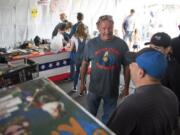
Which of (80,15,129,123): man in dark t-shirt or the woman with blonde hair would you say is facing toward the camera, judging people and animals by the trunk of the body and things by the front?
the man in dark t-shirt

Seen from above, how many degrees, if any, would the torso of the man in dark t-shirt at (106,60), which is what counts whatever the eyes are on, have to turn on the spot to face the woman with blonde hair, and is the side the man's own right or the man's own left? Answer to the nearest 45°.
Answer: approximately 180°

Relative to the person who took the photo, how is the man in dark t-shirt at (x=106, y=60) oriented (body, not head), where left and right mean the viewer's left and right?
facing the viewer

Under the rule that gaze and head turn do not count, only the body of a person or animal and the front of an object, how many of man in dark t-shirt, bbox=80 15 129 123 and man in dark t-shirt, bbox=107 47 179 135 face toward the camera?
1

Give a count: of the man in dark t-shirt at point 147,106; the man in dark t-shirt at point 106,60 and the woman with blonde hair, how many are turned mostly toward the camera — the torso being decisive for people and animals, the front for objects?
1

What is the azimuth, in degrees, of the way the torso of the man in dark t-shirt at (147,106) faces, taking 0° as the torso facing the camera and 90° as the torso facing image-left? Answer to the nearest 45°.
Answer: approximately 135°

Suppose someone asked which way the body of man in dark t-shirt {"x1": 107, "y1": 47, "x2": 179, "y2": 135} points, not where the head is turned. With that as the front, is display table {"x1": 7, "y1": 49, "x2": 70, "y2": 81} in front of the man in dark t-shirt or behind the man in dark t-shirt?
in front

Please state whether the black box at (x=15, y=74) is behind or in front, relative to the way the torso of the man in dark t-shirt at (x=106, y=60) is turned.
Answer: in front

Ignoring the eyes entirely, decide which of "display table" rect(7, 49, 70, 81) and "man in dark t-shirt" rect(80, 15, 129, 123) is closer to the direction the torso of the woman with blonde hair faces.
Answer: the display table

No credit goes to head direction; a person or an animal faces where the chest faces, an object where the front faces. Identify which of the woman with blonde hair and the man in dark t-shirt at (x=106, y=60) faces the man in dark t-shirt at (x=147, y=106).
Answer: the man in dark t-shirt at (x=106, y=60)

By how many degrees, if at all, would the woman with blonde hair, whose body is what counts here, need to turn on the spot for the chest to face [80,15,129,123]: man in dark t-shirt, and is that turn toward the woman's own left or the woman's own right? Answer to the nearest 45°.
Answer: approximately 135° to the woman's own left

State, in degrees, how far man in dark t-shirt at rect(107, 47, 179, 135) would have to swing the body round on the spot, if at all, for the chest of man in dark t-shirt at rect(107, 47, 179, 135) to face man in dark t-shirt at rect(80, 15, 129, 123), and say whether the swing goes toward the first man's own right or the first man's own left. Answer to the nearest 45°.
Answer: approximately 45° to the first man's own right

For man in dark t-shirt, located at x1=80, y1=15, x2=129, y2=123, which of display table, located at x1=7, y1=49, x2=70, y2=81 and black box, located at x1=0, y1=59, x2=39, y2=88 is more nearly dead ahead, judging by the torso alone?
the black box

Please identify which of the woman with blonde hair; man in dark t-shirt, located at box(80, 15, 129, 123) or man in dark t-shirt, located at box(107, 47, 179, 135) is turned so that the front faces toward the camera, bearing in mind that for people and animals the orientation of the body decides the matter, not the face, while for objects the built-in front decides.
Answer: man in dark t-shirt, located at box(80, 15, 129, 123)

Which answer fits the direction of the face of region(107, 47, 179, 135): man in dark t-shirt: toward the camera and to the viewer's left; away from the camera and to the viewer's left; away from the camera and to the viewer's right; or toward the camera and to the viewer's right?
away from the camera and to the viewer's left

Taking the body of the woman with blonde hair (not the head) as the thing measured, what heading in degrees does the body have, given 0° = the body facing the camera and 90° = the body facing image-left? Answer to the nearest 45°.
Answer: approximately 135°

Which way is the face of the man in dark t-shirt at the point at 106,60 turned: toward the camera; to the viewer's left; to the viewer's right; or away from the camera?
toward the camera
